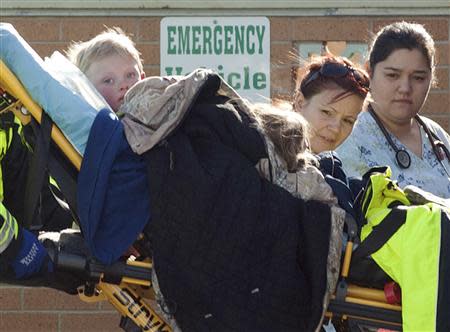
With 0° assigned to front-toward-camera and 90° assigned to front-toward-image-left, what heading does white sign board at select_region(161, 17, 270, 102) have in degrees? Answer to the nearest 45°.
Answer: approximately 0°

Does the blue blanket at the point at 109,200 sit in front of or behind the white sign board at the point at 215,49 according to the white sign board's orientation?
in front

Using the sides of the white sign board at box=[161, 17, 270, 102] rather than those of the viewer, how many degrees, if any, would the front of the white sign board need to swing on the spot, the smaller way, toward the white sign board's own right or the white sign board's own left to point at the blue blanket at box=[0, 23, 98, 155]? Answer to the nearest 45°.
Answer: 0° — it already faces it
